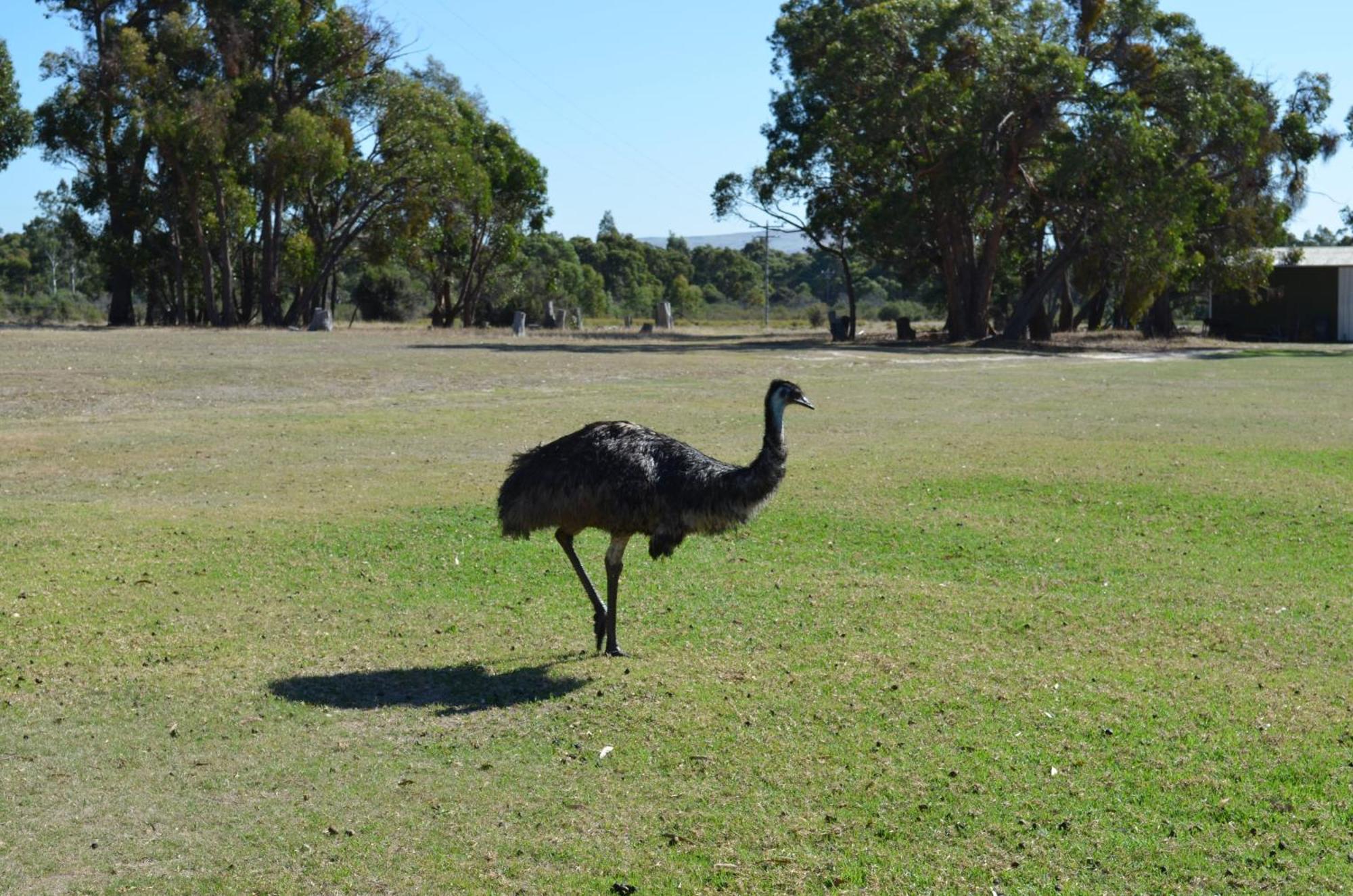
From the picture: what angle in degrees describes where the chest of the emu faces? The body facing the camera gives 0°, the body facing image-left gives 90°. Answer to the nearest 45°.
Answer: approximately 270°

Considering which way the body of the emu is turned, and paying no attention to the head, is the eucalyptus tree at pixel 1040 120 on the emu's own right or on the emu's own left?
on the emu's own left
